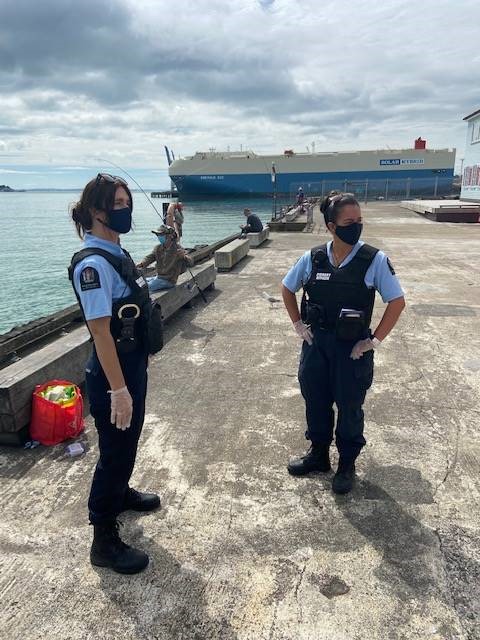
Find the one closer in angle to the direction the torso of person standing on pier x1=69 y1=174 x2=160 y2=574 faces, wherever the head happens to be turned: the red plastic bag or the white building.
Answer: the white building

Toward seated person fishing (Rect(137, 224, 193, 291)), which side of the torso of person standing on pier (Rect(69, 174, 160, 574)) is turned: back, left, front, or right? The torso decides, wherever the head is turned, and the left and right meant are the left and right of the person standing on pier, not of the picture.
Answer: left

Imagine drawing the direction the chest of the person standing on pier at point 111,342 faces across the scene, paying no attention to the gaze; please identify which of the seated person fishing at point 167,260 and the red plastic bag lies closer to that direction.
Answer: the seated person fishing

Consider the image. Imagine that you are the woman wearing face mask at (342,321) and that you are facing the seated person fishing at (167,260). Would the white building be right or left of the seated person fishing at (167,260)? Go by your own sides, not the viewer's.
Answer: right

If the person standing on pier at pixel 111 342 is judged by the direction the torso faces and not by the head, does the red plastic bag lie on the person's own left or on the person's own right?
on the person's own left

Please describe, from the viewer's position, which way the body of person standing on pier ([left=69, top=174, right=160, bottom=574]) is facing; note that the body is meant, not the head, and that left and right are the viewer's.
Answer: facing to the right of the viewer

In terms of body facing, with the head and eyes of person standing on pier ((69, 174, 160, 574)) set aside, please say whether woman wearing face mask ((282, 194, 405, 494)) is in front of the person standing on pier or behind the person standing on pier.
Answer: in front

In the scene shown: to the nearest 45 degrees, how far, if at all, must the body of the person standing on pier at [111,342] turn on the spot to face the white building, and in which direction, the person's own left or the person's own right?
approximately 45° to the person's own left

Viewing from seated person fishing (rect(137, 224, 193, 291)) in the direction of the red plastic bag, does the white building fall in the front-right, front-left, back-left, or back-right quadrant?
back-left

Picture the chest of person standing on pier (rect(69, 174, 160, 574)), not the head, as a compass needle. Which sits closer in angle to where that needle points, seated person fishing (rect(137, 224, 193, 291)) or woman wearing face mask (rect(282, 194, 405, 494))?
the woman wearing face mask
